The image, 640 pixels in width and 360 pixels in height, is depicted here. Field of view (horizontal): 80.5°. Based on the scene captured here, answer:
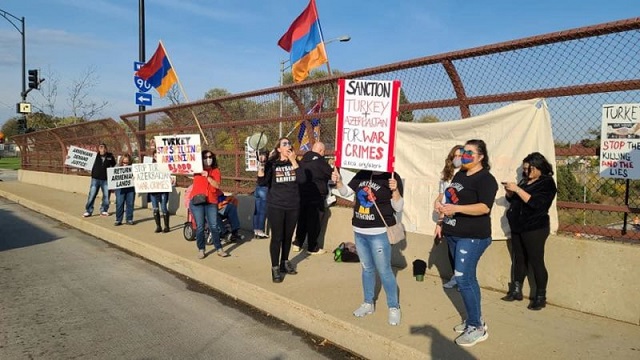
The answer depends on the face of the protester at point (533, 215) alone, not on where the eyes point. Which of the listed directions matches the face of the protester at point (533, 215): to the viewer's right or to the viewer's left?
to the viewer's left

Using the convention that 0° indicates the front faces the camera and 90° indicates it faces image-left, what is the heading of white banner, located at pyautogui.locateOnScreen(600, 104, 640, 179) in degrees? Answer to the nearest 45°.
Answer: approximately 0°

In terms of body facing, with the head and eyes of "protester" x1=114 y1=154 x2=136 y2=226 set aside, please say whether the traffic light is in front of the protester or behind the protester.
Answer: behind

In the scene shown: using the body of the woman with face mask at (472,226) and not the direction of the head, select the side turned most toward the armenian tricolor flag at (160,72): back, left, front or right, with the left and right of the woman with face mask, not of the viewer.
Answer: right

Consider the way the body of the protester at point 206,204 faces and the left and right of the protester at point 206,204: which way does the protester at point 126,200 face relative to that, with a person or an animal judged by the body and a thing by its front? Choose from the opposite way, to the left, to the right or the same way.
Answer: the same way

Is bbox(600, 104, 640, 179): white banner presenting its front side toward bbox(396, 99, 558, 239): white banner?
no

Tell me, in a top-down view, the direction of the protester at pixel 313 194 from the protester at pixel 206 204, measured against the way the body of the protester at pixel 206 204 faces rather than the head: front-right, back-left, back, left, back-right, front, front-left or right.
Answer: left

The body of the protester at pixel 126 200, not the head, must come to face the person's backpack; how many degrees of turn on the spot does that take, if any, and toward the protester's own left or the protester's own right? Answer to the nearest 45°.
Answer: approximately 45° to the protester's own left

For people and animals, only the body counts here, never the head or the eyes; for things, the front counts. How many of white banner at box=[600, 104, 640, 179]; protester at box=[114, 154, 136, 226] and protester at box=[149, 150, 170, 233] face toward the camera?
3

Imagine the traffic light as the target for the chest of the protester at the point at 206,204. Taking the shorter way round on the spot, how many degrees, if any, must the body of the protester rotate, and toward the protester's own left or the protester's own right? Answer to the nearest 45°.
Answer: approximately 135° to the protester's own right

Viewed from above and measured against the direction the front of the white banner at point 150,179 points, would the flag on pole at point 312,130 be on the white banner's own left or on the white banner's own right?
on the white banner's own left

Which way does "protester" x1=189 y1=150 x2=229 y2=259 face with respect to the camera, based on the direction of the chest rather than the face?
toward the camera

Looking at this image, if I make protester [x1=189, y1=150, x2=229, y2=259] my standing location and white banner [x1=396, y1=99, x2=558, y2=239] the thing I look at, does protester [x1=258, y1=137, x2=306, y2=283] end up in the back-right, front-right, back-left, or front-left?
front-right

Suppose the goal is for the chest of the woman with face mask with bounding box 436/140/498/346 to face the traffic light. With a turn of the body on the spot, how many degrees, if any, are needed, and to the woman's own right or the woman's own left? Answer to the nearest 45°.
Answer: approximately 90° to the woman's own right

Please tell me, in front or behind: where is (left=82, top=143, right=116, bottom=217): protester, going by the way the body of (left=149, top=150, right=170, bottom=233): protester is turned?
behind
